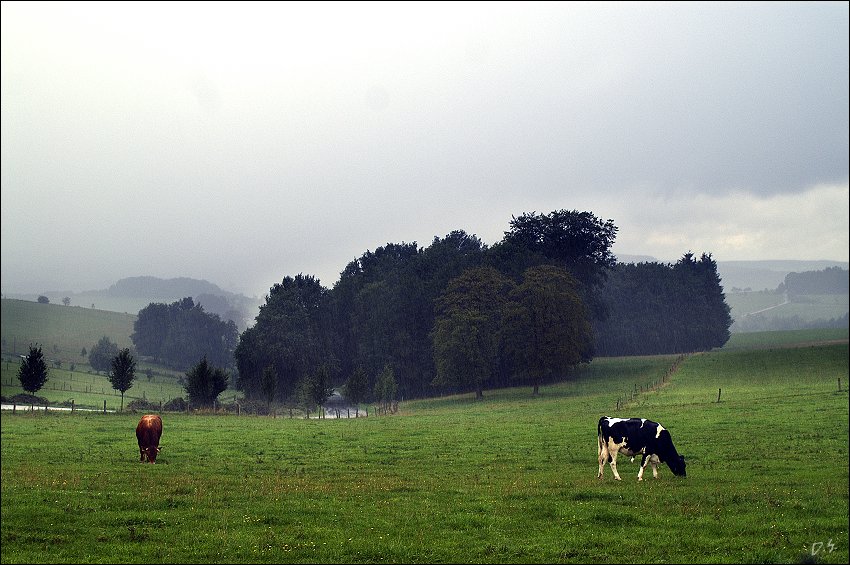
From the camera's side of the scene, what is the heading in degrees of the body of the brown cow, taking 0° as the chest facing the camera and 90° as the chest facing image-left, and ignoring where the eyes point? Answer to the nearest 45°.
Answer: approximately 0°

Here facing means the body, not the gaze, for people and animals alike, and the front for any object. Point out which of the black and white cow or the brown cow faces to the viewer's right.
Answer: the black and white cow

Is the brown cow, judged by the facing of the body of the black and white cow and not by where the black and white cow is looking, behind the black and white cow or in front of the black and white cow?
behind

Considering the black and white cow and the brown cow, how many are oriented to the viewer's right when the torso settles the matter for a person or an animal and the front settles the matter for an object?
1

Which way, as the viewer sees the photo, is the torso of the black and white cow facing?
to the viewer's right

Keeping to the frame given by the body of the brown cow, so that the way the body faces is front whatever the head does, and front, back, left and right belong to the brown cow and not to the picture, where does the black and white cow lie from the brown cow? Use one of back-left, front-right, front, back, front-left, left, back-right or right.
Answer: front-left
